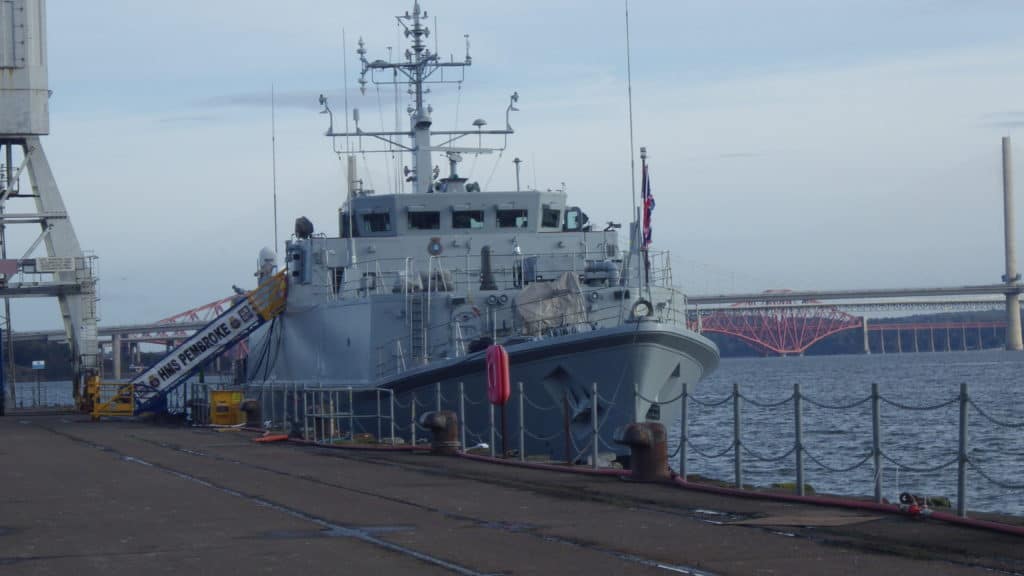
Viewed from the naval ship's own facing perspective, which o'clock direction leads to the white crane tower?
The white crane tower is roughly at 6 o'clock from the naval ship.

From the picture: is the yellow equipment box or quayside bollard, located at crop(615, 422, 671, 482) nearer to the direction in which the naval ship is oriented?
the quayside bollard

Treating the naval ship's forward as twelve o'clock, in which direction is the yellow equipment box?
The yellow equipment box is roughly at 4 o'clock from the naval ship.

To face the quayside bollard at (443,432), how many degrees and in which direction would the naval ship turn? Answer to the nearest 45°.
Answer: approximately 45° to its right

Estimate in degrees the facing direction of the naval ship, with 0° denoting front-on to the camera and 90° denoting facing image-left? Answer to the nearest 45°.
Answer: approximately 315°

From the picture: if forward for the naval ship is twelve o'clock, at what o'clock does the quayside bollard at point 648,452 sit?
The quayside bollard is roughly at 1 o'clock from the naval ship.

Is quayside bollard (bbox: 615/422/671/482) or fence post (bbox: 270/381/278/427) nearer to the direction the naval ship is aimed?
the quayside bollard

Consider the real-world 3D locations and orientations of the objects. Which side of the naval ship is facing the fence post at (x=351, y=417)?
right

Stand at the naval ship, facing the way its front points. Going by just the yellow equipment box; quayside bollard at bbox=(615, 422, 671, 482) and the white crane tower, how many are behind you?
2

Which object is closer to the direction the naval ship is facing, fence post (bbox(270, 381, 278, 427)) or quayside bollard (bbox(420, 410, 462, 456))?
the quayside bollard
